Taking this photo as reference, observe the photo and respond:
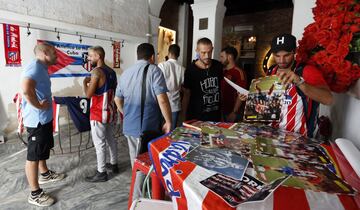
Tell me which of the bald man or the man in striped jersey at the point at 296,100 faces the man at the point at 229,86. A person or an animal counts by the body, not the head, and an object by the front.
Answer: the bald man

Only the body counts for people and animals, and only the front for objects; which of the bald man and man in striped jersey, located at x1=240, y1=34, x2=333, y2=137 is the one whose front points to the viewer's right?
the bald man

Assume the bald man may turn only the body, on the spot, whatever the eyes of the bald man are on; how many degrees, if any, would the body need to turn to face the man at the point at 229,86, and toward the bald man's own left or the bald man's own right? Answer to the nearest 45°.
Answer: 0° — they already face them

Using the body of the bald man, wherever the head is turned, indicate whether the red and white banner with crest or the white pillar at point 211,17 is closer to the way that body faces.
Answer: the white pillar

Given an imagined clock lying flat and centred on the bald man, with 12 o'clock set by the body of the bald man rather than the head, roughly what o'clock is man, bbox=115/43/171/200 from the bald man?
The man is roughly at 1 o'clock from the bald man.

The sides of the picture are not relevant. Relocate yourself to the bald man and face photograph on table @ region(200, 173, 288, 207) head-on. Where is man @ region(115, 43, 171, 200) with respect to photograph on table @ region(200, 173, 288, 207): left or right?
left

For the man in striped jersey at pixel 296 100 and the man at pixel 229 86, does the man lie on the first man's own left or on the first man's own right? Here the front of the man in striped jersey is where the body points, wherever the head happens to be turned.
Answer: on the first man's own right

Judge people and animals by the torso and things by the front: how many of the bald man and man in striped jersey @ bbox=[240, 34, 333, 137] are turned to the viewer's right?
1

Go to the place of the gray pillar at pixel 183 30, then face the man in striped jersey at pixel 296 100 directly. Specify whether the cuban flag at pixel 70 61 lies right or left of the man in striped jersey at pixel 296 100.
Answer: right

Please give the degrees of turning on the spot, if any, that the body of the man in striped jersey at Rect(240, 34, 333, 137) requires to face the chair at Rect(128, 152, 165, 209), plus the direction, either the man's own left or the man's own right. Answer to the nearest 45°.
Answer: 0° — they already face it

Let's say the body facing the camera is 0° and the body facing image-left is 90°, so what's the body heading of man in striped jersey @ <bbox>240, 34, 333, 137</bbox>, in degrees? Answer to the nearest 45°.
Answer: approximately 45°

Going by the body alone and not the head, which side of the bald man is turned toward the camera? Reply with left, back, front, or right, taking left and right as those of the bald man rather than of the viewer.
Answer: right

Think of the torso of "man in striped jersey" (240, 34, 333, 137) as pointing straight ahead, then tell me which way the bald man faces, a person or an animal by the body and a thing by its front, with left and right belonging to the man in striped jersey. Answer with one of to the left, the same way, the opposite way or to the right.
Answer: the opposite way
